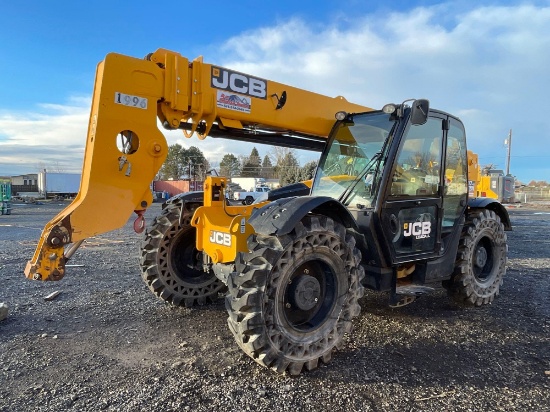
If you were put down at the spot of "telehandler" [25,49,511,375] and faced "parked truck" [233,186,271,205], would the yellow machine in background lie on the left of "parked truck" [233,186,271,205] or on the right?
right

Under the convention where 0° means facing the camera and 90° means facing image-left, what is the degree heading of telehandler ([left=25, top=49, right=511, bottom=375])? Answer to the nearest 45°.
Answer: approximately 45°

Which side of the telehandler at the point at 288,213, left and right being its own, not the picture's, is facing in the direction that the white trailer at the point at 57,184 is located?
right

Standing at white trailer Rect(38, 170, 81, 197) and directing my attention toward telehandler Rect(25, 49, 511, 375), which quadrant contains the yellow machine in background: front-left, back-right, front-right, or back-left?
front-left

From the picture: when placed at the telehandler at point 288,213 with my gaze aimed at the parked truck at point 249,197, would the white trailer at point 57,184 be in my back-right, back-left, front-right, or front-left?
front-left

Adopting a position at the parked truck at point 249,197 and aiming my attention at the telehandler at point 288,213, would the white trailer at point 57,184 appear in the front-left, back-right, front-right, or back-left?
back-right

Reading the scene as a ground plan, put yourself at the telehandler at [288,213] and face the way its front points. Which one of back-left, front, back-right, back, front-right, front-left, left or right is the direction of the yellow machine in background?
back

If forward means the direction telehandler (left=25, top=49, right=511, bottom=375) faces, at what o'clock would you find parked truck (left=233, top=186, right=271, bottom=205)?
The parked truck is roughly at 4 o'clock from the telehandler.
